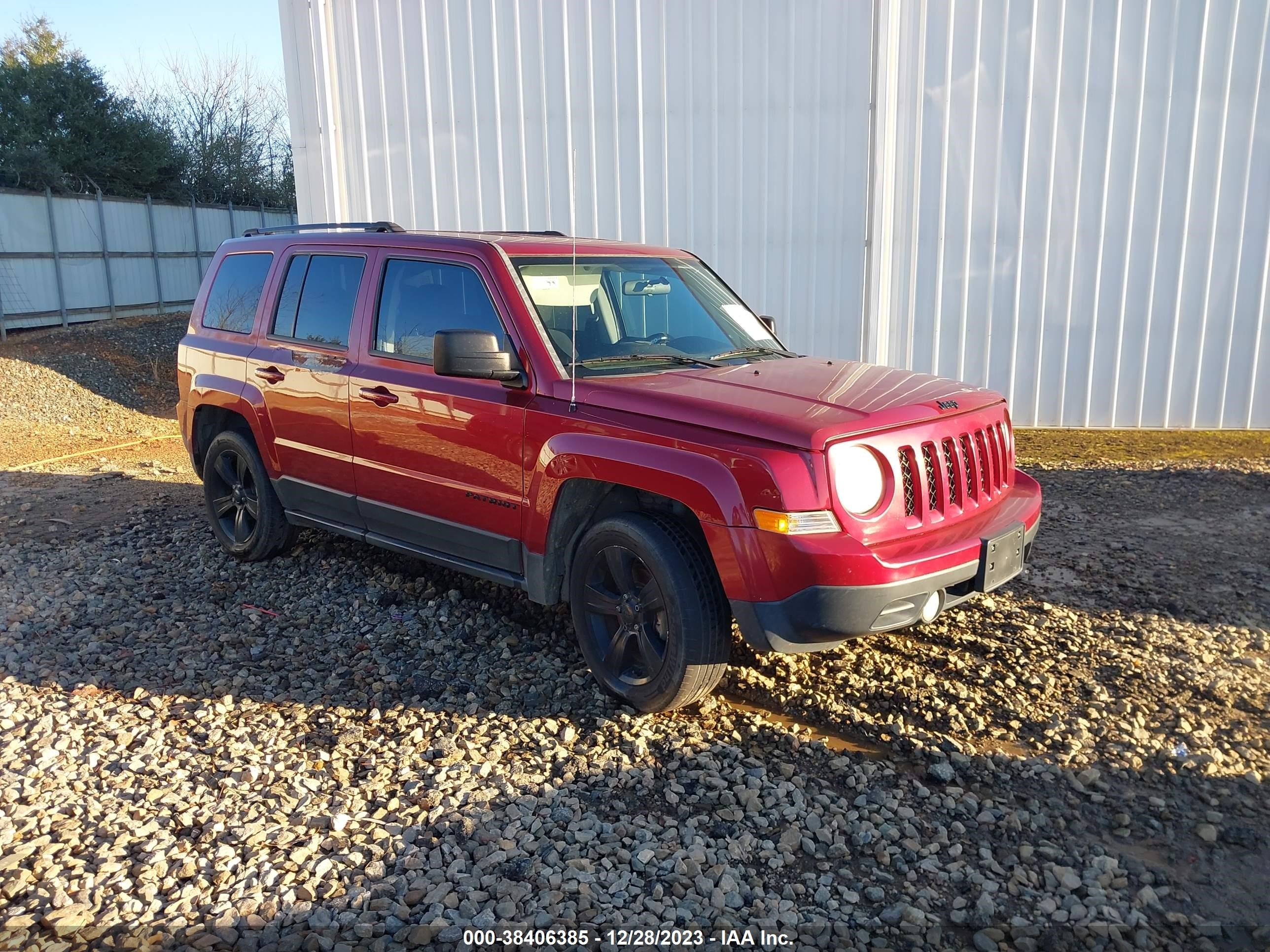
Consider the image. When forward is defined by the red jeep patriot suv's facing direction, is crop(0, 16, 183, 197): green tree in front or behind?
behind

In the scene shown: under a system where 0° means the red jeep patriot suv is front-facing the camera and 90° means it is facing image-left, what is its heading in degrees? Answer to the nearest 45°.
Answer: approximately 315°
